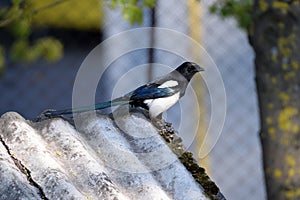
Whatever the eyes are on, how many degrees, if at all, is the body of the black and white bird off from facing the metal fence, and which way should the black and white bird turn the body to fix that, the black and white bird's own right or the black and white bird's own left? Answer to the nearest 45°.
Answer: approximately 90° to the black and white bird's own left

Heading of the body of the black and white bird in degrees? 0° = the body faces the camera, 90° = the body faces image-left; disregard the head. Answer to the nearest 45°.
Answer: approximately 270°
